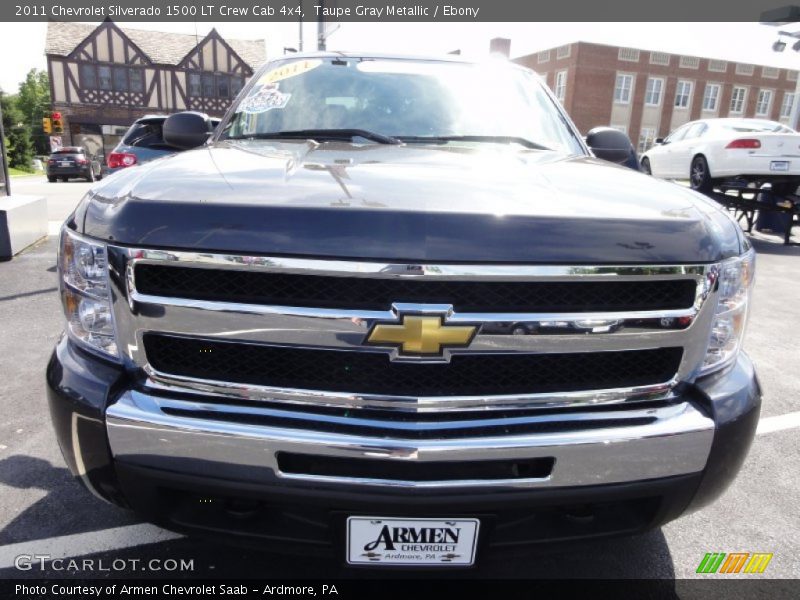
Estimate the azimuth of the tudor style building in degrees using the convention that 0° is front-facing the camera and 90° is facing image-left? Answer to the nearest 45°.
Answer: approximately 0°

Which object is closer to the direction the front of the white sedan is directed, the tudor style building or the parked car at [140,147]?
the tudor style building

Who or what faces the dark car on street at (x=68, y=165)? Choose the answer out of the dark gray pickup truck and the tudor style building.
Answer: the tudor style building

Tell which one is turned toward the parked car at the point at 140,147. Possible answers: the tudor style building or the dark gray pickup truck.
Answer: the tudor style building

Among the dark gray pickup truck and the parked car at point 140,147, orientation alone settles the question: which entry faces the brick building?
the parked car

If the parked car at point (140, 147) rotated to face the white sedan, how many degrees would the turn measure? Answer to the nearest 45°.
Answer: approximately 45° to its right

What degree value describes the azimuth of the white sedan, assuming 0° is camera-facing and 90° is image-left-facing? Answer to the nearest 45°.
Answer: approximately 135°

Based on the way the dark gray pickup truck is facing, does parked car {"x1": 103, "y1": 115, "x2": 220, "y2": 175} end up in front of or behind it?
behind

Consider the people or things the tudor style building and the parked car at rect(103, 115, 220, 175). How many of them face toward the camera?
1

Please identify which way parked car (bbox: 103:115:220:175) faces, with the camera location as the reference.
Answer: facing away from the viewer and to the right of the viewer

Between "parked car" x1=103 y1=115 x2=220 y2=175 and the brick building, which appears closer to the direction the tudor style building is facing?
the parked car
